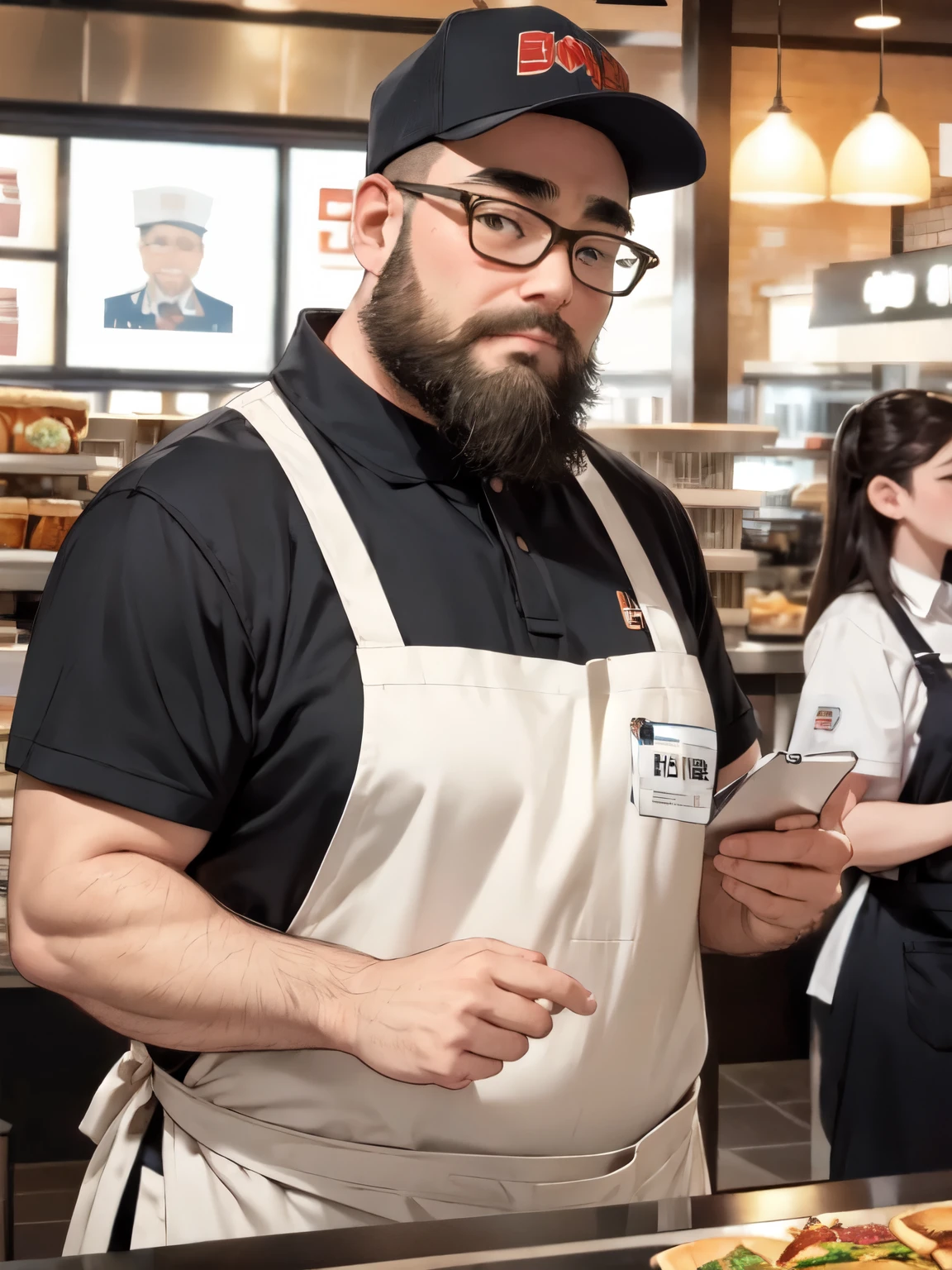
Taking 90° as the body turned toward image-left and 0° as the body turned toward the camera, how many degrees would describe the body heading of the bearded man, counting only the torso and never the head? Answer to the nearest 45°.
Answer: approximately 315°

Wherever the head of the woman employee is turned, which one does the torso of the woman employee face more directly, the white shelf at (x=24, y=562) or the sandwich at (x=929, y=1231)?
the sandwich

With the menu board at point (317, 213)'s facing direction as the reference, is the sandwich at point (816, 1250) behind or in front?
in front

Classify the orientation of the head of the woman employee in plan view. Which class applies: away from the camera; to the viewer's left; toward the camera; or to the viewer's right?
to the viewer's right

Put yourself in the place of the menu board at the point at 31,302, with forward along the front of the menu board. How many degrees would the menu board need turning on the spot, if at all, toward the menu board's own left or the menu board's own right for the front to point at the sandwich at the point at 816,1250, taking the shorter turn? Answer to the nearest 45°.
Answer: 0° — it already faces it

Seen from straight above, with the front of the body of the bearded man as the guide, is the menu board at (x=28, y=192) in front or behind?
behind

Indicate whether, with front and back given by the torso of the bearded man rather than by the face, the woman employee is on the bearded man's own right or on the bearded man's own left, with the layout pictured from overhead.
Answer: on the bearded man's own left
